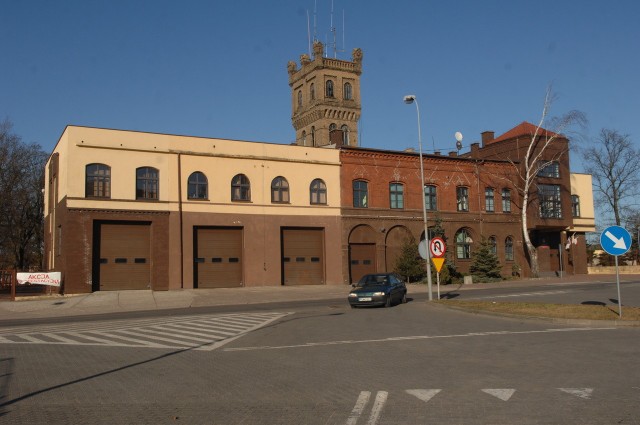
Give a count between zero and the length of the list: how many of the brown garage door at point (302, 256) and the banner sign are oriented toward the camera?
2

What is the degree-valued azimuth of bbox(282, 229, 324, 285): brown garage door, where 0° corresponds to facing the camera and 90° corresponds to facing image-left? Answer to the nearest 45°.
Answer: approximately 0°

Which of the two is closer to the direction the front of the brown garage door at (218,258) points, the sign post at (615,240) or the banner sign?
the sign post

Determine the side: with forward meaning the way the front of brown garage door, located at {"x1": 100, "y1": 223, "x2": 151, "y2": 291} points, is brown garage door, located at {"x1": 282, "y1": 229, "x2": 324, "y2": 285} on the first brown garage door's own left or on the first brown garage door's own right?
on the first brown garage door's own left

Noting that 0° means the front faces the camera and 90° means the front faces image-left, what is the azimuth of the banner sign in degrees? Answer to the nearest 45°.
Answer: approximately 0°

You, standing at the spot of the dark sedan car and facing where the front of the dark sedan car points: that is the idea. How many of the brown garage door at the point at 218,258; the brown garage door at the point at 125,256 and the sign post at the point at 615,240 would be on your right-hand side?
2

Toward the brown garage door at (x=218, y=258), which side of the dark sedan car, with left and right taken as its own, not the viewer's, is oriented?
right

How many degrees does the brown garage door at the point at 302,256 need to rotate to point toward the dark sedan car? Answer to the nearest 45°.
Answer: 0° — it already faces it

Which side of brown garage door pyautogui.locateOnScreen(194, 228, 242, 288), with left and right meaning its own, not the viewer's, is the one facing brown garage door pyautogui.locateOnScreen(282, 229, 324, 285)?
left
